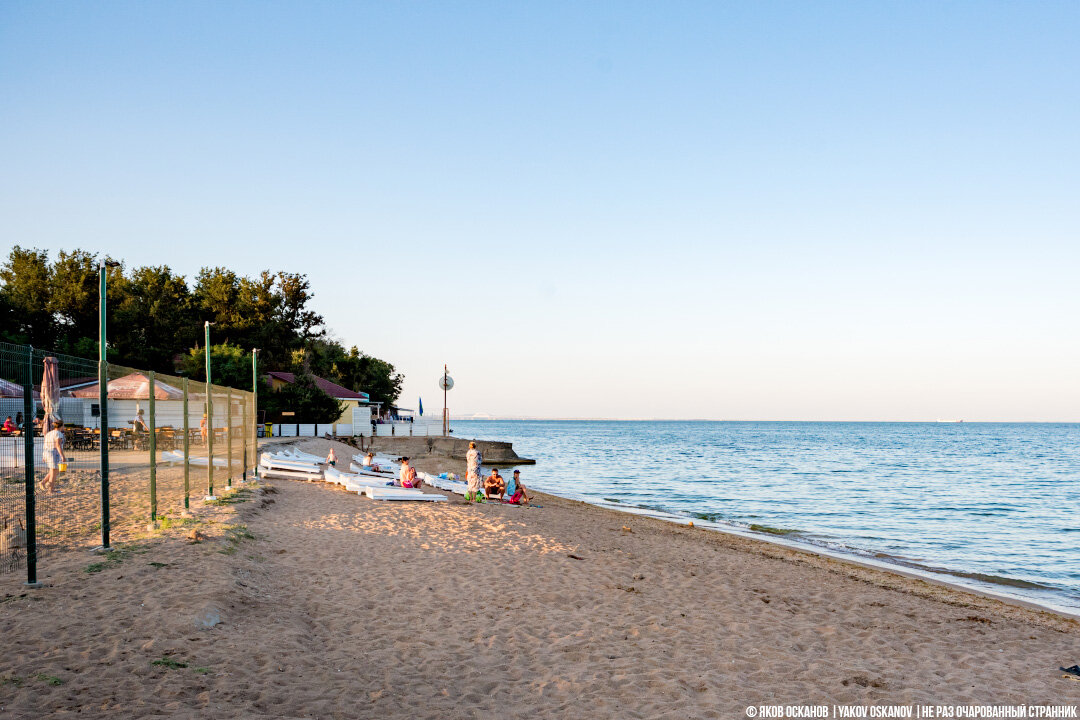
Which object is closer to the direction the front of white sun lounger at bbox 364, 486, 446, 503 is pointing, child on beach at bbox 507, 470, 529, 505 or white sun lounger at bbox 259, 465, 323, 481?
the child on beach

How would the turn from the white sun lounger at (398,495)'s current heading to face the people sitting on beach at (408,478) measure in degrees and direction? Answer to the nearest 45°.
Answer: approximately 90° to its left

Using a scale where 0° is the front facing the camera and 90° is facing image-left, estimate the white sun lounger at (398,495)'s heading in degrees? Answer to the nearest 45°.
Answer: approximately 270°

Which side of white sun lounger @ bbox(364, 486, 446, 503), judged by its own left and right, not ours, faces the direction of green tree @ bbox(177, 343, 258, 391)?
left

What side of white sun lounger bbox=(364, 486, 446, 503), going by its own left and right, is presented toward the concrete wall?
left

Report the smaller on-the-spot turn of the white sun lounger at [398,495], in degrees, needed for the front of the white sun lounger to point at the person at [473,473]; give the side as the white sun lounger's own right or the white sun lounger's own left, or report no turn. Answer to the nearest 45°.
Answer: approximately 45° to the white sun lounger's own left
